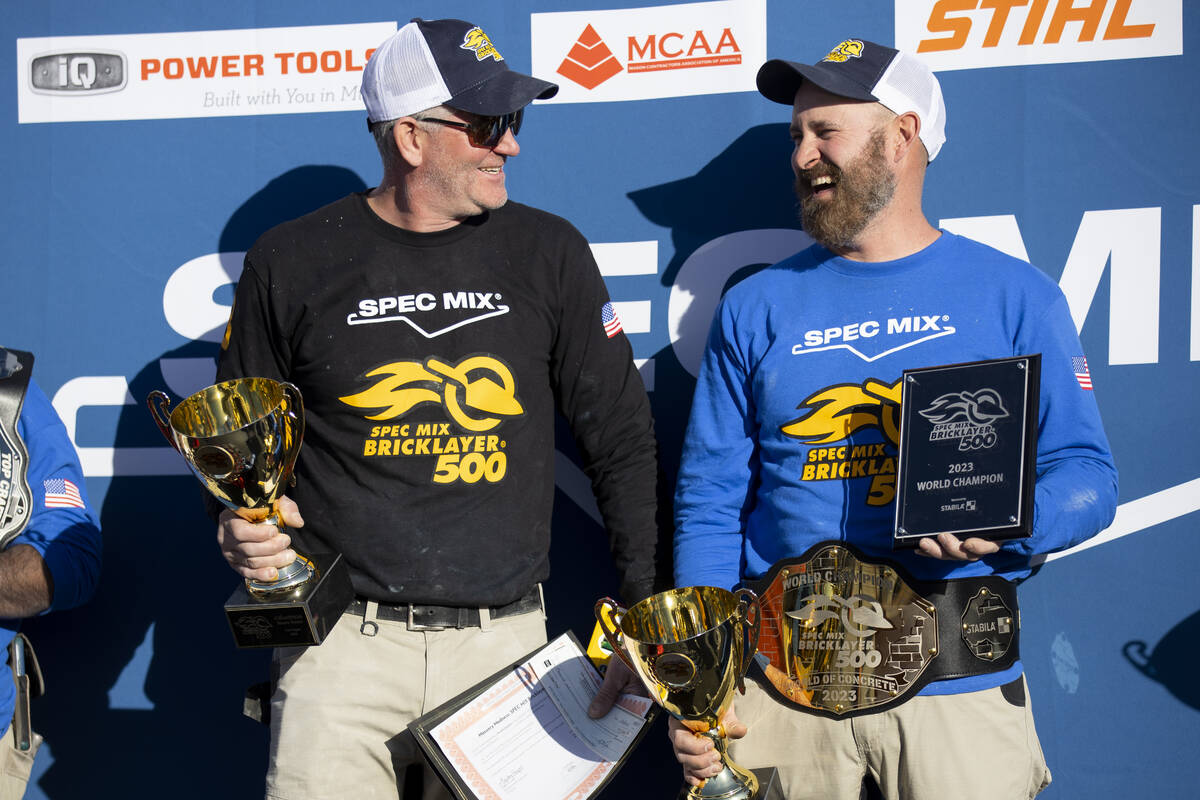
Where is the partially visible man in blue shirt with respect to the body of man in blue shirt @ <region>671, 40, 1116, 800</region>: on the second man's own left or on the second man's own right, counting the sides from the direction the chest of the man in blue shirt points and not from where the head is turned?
on the second man's own right

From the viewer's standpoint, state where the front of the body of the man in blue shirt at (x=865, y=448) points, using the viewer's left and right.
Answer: facing the viewer

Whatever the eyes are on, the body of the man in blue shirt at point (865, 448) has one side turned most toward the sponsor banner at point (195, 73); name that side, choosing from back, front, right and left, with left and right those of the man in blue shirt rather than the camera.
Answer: right

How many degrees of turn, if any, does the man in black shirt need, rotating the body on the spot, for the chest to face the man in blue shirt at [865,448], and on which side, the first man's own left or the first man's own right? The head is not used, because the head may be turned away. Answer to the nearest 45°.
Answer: approximately 90° to the first man's own left

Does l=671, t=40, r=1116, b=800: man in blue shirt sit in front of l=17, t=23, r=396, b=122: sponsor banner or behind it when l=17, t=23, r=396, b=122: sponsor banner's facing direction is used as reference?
in front

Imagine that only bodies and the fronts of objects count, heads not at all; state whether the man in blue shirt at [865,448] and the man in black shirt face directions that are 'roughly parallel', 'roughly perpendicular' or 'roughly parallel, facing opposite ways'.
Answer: roughly parallel

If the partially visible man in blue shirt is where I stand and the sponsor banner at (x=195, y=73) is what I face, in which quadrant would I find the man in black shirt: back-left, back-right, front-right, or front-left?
front-right

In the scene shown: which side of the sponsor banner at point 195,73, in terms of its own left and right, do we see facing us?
front

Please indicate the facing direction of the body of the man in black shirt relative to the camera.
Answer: toward the camera

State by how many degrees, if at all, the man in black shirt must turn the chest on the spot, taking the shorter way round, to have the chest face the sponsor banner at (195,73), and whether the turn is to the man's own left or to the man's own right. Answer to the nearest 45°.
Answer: approximately 135° to the man's own right

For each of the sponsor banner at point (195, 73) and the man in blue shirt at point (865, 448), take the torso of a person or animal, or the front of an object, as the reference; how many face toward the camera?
2

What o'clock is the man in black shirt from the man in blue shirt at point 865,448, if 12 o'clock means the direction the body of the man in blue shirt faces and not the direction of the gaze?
The man in black shirt is roughly at 3 o'clock from the man in blue shirt.

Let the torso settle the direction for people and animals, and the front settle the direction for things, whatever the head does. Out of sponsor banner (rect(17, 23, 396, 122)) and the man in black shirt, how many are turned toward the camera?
2

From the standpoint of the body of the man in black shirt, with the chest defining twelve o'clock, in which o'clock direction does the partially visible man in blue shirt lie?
The partially visible man in blue shirt is roughly at 4 o'clock from the man in black shirt.

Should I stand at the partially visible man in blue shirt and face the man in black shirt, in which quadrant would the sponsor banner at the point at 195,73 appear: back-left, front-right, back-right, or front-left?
front-left

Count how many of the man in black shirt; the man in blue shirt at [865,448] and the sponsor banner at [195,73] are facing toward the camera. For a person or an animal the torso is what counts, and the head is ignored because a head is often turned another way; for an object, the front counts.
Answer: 3
